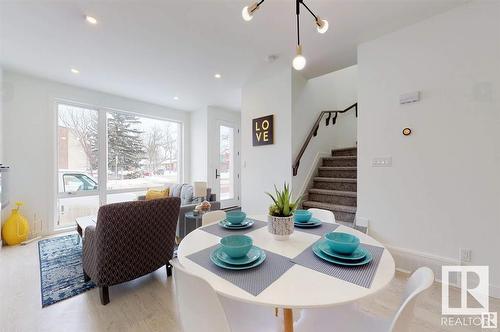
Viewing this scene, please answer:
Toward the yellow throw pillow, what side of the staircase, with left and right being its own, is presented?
right

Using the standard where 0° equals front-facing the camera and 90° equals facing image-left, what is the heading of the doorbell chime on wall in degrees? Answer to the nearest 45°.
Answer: approximately 45°

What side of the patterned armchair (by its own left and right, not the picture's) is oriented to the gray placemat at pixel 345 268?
back

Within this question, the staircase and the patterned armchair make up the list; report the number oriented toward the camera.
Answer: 1

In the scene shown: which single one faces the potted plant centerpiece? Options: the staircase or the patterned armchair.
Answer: the staircase

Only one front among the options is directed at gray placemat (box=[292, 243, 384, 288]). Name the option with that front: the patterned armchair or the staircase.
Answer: the staircase

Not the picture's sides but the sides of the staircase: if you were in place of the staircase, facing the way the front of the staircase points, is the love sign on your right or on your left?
on your right

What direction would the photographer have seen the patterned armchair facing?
facing away from the viewer and to the left of the viewer
